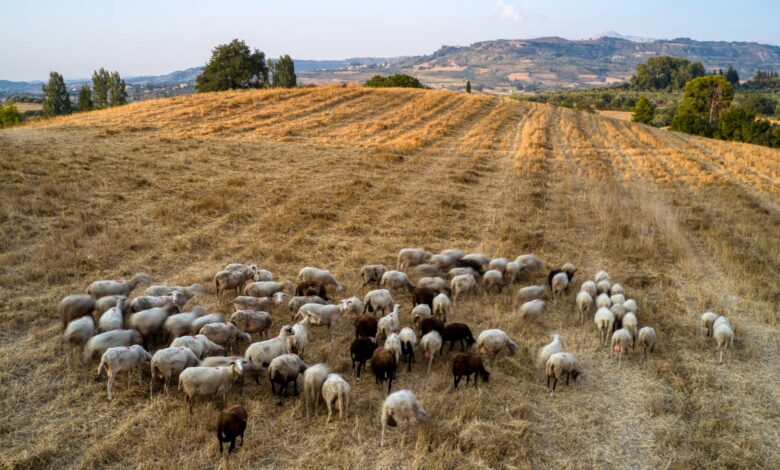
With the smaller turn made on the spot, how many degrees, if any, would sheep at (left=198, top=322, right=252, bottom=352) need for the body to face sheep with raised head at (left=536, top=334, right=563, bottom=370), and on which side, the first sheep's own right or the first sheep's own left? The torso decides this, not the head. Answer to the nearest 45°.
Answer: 0° — it already faces it

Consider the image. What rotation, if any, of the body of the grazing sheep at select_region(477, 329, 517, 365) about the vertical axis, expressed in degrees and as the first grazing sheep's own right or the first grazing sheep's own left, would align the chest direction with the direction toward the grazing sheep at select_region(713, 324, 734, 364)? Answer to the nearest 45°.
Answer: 0° — it already faces it

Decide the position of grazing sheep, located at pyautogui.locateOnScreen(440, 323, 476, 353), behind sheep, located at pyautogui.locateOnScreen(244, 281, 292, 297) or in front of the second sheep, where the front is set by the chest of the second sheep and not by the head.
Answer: in front

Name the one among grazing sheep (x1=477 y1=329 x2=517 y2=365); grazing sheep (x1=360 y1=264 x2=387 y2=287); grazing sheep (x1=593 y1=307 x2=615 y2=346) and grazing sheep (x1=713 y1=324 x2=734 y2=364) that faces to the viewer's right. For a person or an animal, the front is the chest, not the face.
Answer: grazing sheep (x1=477 y1=329 x2=517 y2=365)
